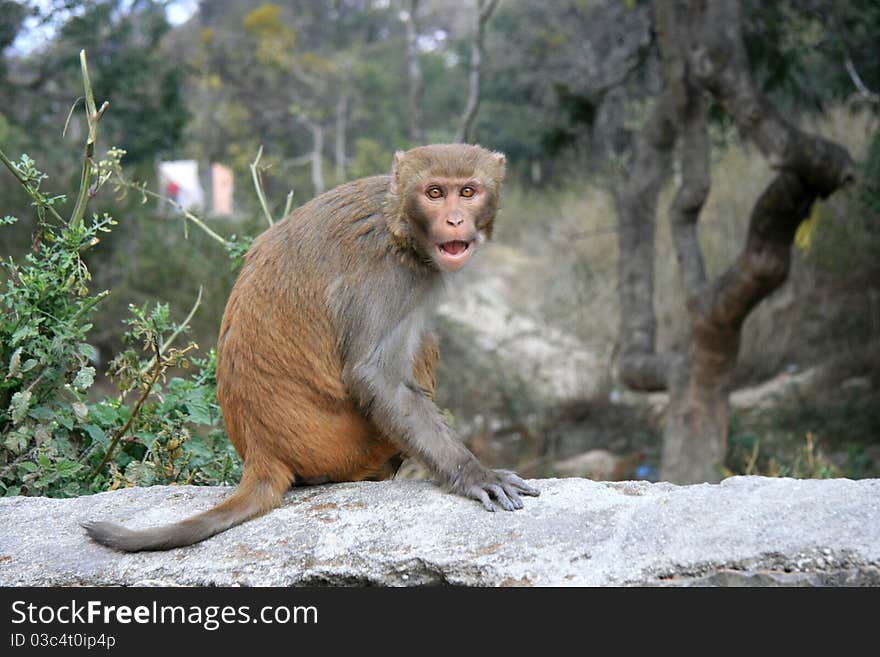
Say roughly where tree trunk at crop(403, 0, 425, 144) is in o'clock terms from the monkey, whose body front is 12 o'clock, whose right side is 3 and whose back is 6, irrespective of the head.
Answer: The tree trunk is roughly at 9 o'clock from the monkey.

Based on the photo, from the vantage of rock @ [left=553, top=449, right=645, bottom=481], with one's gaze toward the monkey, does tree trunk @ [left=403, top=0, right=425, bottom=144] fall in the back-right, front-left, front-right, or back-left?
back-right

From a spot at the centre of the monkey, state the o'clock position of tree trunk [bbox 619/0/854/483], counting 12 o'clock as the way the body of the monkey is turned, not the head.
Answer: The tree trunk is roughly at 10 o'clock from the monkey.

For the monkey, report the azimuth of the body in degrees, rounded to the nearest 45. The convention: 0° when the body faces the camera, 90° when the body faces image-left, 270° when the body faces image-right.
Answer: approximately 270°
